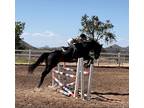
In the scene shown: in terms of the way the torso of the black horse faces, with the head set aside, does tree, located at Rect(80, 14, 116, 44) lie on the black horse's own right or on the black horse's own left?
on the black horse's own left

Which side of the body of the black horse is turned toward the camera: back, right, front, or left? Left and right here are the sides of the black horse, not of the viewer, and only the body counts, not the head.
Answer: right

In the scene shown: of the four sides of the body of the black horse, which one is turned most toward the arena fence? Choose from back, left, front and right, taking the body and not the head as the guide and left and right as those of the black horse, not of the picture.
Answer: left
